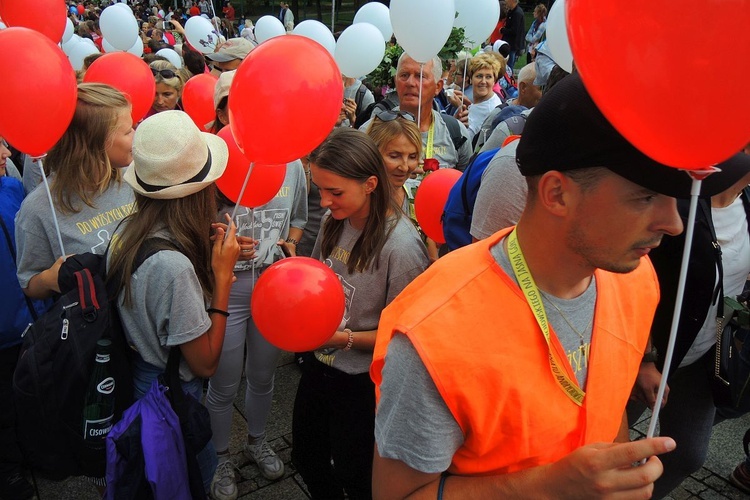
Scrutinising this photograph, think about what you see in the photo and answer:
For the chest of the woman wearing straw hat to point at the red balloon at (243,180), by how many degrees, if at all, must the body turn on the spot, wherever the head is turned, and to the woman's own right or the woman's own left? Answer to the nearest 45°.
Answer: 0° — they already face it

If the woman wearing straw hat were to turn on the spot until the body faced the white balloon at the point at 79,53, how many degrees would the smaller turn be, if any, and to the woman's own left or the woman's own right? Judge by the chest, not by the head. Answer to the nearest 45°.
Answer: approximately 45° to the woman's own left

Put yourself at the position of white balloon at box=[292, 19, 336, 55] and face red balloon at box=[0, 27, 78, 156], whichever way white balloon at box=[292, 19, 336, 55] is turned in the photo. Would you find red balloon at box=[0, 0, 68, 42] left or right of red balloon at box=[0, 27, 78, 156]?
right

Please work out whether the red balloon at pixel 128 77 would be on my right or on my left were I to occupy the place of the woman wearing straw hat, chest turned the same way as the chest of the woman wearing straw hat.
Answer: on my left

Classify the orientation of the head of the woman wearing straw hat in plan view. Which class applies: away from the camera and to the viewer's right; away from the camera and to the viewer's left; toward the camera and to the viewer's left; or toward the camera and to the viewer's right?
away from the camera and to the viewer's right

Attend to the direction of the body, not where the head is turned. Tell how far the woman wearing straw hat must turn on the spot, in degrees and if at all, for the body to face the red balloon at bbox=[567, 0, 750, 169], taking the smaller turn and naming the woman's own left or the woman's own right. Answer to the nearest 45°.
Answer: approximately 90° to the woman's own right

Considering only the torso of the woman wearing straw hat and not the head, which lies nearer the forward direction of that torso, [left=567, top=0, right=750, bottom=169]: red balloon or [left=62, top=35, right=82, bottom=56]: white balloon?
the white balloon

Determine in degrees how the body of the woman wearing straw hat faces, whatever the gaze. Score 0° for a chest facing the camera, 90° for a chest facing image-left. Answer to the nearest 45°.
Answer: approximately 225°

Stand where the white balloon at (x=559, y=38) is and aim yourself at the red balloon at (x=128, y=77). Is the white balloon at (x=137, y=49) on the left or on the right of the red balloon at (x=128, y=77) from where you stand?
right

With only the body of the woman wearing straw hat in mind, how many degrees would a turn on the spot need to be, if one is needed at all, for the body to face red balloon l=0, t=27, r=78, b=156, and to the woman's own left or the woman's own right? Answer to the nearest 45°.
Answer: approximately 90° to the woman's own left

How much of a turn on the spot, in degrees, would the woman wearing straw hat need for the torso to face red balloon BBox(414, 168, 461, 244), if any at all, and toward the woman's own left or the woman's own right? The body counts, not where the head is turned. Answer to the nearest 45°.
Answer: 0° — they already face it

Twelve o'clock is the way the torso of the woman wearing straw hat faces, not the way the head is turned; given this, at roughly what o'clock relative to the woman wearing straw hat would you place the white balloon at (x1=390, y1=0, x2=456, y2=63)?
The white balloon is roughly at 12 o'clock from the woman wearing straw hat.
